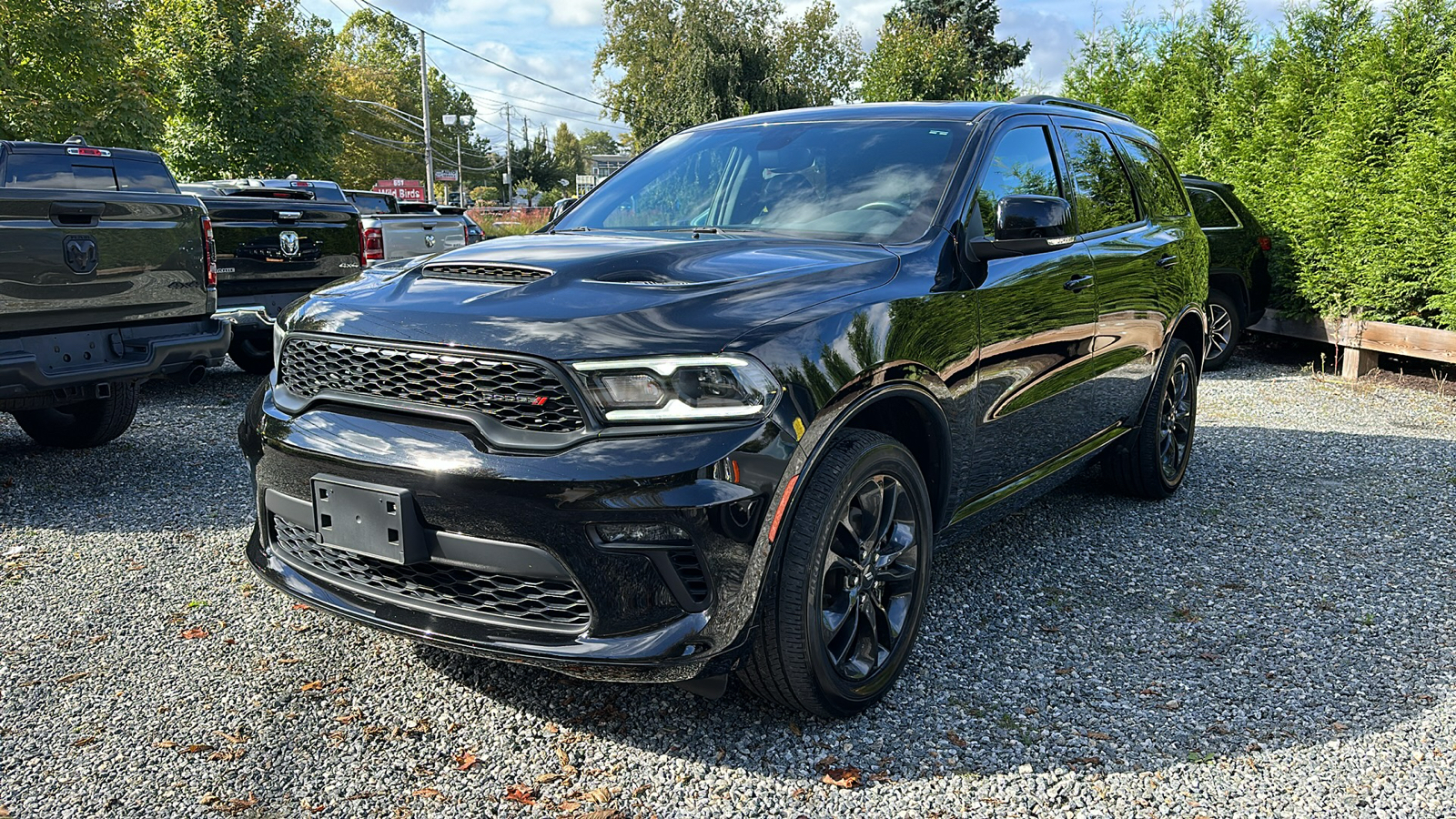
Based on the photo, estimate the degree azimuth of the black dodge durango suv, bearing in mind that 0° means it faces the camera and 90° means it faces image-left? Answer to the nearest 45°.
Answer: approximately 45°

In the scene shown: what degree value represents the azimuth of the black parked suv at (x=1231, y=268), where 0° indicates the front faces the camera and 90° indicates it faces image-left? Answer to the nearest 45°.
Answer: approximately 45°

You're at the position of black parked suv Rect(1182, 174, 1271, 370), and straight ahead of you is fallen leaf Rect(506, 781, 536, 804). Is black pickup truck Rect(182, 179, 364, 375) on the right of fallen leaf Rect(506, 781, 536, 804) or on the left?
right

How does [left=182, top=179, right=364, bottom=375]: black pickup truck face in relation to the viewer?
away from the camera

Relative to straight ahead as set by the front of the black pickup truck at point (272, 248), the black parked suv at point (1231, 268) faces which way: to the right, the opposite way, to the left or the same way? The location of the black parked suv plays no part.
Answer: to the left

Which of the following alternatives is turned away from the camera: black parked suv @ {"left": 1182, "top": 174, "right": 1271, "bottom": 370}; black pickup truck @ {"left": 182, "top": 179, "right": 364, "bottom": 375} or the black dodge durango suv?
the black pickup truck

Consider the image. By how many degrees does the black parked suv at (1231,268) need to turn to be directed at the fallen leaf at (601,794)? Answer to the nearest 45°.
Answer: approximately 45° to its left

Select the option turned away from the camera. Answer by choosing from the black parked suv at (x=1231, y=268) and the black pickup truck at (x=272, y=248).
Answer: the black pickup truck
